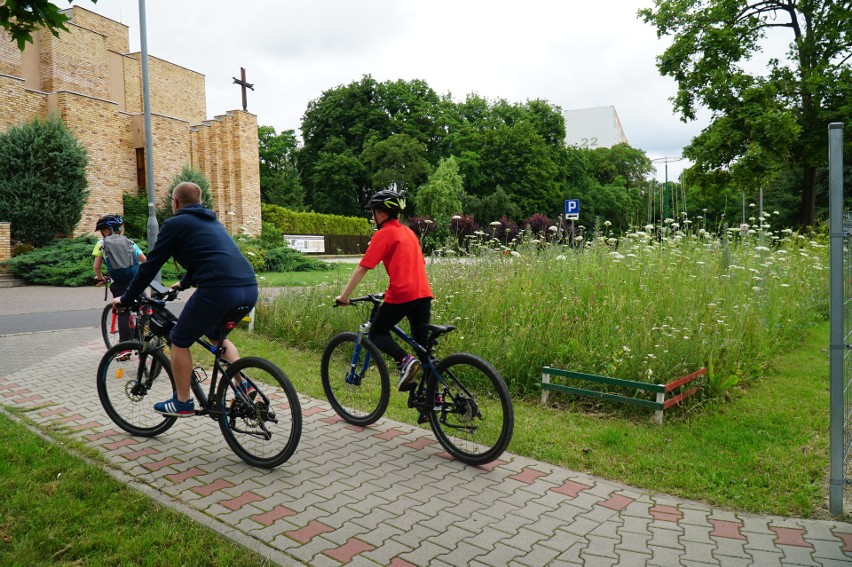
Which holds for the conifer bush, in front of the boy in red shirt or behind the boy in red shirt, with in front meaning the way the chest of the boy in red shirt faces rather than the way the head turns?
in front

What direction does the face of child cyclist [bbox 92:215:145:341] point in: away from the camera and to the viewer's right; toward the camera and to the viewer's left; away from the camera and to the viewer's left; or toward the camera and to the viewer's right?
away from the camera and to the viewer's left

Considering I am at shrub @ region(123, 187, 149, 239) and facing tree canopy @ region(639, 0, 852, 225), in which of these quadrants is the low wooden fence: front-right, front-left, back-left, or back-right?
front-right

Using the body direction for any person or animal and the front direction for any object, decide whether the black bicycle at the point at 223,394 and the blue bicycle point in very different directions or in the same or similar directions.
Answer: same or similar directions

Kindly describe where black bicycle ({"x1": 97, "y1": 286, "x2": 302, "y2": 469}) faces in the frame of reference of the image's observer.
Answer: facing away from the viewer and to the left of the viewer

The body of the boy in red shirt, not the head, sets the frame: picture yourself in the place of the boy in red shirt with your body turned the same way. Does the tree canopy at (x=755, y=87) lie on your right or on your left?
on your right

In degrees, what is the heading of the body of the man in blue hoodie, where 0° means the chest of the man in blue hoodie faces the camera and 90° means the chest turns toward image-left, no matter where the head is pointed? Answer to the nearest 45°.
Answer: approximately 135°

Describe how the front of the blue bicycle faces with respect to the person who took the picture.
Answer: facing away from the viewer and to the left of the viewer

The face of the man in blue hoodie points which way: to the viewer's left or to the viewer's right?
to the viewer's left

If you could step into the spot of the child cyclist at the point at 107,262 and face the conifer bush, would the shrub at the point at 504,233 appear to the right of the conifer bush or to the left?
right

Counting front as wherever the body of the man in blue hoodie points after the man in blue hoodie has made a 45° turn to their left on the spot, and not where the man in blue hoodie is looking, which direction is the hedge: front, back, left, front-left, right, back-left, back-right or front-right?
right

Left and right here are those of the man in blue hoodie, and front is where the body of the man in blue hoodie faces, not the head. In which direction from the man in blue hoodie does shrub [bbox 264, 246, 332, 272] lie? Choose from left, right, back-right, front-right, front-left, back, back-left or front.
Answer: front-right

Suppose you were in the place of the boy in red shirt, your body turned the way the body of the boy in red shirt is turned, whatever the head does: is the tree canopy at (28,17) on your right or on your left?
on your left

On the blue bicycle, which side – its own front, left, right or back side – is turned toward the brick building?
front

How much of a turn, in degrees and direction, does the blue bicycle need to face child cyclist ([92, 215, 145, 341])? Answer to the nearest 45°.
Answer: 0° — it already faces them

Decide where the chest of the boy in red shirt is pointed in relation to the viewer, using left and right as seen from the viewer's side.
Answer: facing away from the viewer and to the left of the viewer
